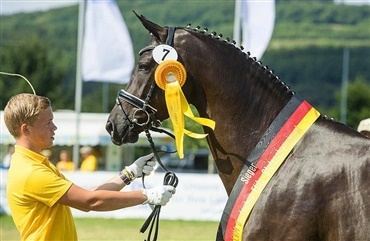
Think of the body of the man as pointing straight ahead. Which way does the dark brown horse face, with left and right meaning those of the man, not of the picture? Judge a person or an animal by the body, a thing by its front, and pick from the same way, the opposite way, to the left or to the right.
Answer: the opposite way

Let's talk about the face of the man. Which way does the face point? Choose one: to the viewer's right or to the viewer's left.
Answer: to the viewer's right

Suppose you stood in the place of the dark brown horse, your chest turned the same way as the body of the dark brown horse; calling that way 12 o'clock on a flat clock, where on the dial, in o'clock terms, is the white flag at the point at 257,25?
The white flag is roughly at 3 o'clock from the dark brown horse.

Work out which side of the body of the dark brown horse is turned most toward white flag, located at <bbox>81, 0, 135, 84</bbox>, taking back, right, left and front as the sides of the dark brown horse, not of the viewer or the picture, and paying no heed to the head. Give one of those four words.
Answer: right

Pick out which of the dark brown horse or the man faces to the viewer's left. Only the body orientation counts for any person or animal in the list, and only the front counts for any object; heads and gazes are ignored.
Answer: the dark brown horse

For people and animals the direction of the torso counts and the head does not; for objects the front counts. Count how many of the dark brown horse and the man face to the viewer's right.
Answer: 1

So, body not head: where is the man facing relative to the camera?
to the viewer's right

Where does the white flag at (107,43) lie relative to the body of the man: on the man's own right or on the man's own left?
on the man's own left

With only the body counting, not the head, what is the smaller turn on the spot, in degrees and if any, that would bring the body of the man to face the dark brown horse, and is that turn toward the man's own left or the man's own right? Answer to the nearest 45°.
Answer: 0° — they already face it

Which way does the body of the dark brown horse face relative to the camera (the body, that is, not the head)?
to the viewer's left
